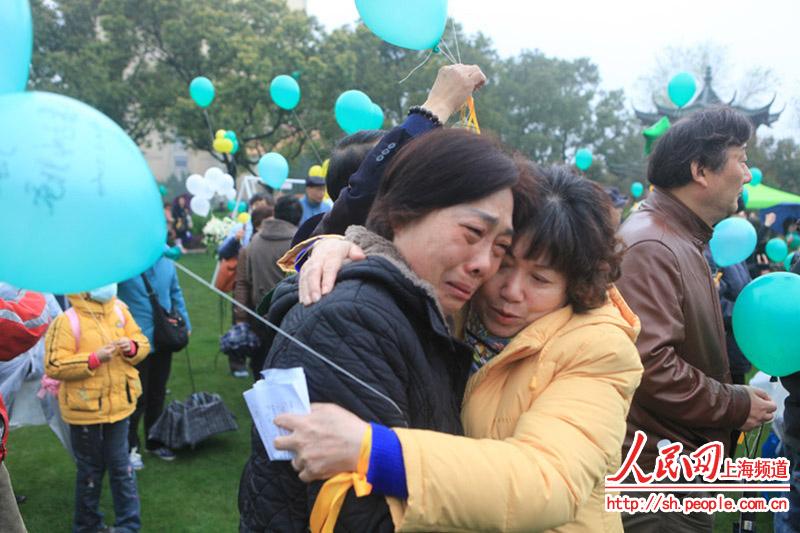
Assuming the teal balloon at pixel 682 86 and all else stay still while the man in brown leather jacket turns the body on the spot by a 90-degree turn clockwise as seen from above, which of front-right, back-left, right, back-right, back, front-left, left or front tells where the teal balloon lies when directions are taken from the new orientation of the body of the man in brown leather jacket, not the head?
back

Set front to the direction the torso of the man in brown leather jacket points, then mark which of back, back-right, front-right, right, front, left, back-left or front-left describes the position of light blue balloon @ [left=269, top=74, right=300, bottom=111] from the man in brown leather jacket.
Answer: back-left

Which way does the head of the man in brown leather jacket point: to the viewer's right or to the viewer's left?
to the viewer's right

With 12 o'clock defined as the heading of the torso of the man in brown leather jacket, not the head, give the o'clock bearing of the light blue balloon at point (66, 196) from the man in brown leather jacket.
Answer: The light blue balloon is roughly at 4 o'clock from the man in brown leather jacket.

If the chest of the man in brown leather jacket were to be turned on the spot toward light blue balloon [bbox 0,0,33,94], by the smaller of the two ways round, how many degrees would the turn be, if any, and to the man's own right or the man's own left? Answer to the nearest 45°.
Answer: approximately 135° to the man's own right

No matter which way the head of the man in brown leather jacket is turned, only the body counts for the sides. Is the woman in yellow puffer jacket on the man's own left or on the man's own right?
on the man's own right

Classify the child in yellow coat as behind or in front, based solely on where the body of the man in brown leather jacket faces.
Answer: behind

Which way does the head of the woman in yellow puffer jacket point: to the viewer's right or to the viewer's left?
to the viewer's left

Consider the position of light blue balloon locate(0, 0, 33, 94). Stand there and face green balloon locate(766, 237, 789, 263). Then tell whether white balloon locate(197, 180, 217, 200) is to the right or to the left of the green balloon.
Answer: left

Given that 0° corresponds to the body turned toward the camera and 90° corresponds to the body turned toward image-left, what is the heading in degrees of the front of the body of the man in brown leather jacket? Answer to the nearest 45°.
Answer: approximately 270°
